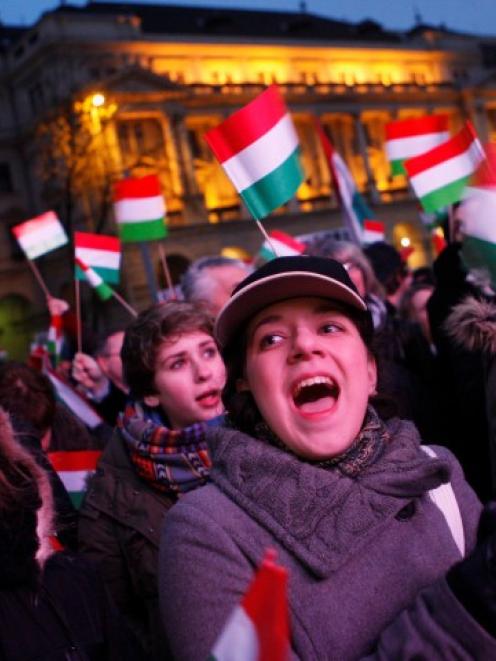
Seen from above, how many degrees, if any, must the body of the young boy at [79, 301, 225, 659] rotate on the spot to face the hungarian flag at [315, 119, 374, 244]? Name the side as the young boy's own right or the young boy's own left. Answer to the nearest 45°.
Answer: approximately 90° to the young boy's own left

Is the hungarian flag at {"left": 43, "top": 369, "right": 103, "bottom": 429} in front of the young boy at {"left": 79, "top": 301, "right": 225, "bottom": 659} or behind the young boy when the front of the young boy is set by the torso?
behind

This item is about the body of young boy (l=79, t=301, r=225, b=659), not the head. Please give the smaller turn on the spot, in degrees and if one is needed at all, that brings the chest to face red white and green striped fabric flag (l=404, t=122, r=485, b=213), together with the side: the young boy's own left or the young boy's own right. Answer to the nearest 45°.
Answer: approximately 90° to the young boy's own left

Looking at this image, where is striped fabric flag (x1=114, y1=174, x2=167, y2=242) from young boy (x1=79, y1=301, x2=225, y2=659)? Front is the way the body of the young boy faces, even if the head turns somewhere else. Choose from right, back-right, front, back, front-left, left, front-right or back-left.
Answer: back-left

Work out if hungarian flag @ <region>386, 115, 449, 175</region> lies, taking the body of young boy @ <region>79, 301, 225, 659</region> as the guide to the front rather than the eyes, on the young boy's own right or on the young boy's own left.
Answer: on the young boy's own left

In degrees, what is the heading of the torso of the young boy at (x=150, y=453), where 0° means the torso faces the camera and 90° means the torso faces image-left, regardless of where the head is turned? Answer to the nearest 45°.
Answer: approximately 315°
